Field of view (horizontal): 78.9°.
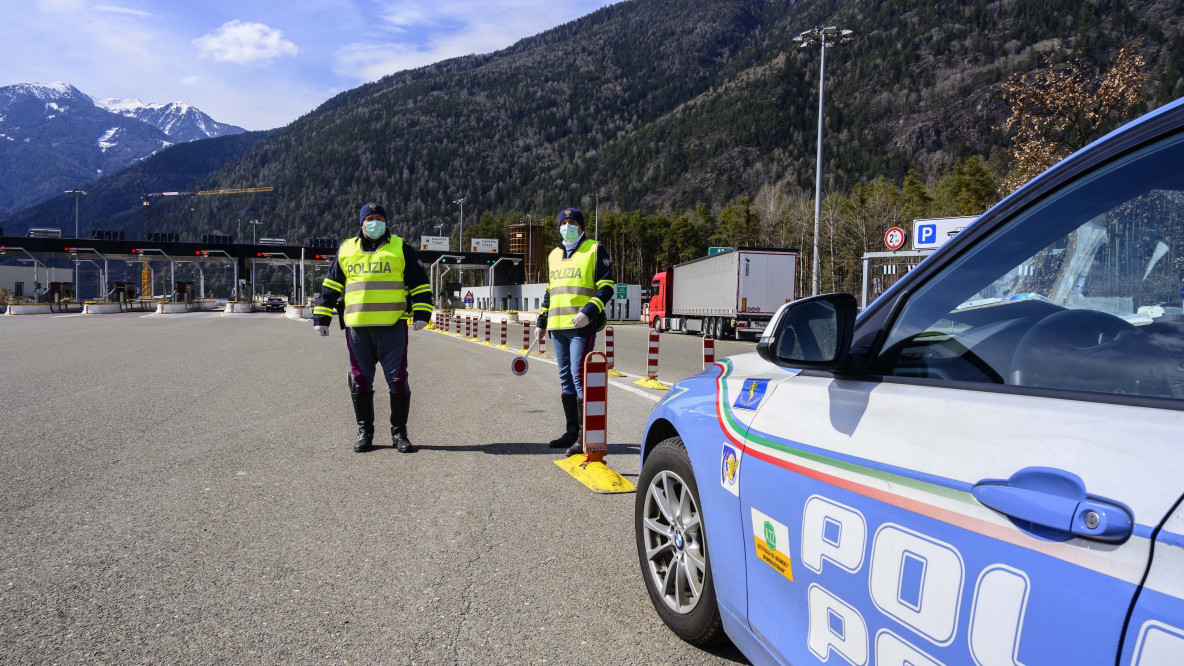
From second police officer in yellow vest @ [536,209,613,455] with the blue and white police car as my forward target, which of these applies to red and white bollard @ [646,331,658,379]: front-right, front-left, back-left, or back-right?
back-left

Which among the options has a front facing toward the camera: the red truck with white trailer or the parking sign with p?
the parking sign with p

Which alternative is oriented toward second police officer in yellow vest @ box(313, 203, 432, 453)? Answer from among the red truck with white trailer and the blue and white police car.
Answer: the blue and white police car

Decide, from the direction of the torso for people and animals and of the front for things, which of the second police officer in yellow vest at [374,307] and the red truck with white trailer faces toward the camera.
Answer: the second police officer in yellow vest

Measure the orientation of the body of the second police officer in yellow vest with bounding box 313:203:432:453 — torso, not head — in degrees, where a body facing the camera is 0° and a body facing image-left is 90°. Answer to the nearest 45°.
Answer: approximately 0°

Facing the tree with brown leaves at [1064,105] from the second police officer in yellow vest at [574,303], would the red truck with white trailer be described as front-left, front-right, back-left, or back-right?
front-left

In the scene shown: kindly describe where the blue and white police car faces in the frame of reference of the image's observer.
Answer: facing away from the viewer and to the left of the viewer

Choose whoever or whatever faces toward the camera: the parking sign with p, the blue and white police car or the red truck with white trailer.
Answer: the parking sign with p

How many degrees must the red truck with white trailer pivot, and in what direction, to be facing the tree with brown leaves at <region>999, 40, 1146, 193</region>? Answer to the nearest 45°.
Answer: approximately 180°

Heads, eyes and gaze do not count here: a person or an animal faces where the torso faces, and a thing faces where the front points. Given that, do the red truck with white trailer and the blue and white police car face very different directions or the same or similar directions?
same or similar directions

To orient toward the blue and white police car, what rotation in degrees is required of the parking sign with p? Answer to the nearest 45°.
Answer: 0° — it already faces it

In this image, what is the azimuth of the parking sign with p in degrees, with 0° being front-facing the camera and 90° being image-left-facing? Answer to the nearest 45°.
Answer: approximately 0°

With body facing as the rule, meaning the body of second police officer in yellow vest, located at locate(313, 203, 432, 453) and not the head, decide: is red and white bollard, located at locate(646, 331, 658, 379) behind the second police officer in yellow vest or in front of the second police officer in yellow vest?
behind

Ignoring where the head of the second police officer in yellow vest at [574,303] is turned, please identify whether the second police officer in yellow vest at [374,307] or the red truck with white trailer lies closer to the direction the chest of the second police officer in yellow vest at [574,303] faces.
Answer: the second police officer in yellow vest
